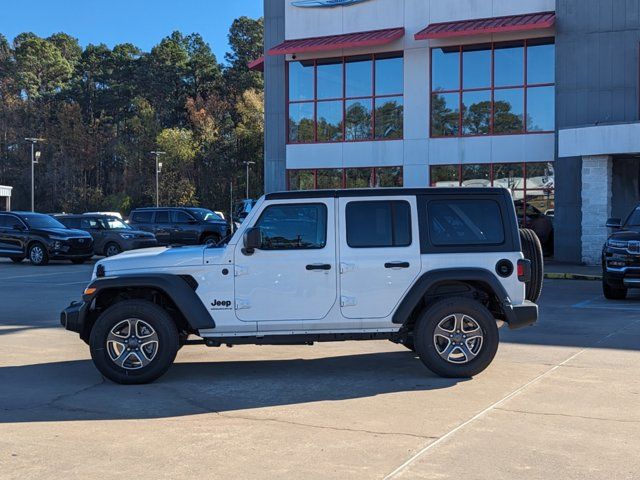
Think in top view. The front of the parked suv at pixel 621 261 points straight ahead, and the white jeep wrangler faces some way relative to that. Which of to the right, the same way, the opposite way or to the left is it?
to the right

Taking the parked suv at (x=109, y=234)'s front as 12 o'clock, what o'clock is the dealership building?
The dealership building is roughly at 11 o'clock from the parked suv.

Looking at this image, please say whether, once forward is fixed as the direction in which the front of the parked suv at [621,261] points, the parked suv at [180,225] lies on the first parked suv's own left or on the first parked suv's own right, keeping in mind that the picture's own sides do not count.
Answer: on the first parked suv's own right

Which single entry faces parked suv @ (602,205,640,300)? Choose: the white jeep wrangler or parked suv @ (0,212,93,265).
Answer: parked suv @ (0,212,93,265)

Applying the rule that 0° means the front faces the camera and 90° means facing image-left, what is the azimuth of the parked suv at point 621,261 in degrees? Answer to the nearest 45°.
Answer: approximately 0°

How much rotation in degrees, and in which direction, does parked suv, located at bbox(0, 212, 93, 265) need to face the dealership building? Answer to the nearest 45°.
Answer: approximately 45° to its left

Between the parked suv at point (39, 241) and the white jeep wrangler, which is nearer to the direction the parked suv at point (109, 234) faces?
the white jeep wrangler

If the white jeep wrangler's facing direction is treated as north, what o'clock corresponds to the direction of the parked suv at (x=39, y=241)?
The parked suv is roughly at 2 o'clock from the white jeep wrangler.

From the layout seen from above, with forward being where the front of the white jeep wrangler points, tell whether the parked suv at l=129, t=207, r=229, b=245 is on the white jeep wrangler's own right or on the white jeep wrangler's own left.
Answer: on the white jeep wrangler's own right

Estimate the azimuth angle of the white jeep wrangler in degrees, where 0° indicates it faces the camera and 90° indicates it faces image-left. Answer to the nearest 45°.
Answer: approximately 90°

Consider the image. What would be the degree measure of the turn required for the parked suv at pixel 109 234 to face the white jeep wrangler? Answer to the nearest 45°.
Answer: approximately 45° to its right
